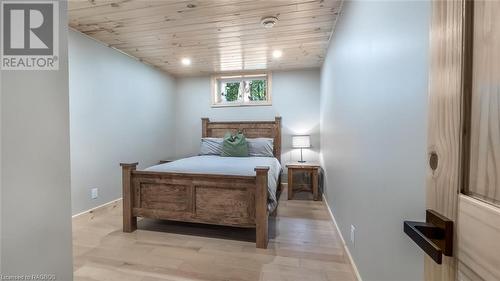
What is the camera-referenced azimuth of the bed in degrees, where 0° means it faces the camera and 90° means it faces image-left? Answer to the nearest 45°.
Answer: approximately 0°

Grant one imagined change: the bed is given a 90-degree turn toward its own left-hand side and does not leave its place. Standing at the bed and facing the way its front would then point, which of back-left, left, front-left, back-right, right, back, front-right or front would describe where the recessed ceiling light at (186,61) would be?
left

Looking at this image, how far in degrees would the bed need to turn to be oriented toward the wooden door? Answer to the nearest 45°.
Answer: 0° — it already faces it
